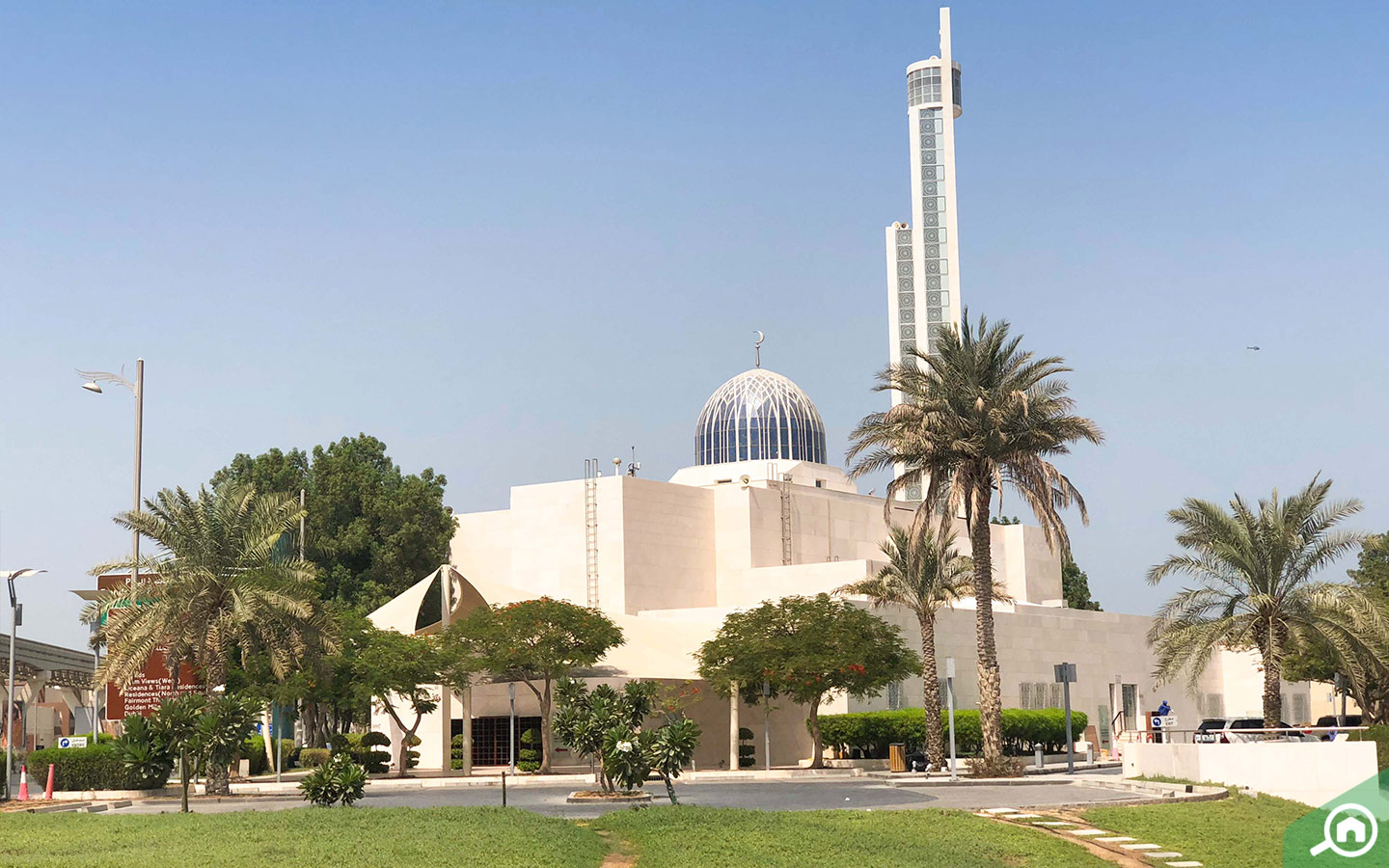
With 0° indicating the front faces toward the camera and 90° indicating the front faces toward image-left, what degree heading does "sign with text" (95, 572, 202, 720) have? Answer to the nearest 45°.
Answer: approximately 0°

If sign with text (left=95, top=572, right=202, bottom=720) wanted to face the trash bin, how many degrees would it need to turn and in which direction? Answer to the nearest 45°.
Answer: approximately 90° to its left

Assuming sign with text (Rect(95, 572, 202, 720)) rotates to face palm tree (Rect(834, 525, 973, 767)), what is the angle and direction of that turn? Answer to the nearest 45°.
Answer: approximately 90° to its left

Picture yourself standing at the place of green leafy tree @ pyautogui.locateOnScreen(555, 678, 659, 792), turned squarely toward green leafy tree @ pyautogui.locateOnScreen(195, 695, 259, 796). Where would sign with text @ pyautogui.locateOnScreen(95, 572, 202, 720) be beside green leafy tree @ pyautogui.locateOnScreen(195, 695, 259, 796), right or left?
right

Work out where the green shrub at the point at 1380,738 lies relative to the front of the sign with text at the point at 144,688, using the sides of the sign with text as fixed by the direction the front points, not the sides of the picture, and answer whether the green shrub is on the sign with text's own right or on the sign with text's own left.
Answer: on the sign with text's own left

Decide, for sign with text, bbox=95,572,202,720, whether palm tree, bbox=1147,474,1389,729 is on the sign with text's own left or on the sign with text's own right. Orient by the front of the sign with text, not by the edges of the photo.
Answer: on the sign with text's own left

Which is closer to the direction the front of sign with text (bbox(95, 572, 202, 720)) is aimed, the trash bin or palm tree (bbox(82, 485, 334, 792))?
the palm tree

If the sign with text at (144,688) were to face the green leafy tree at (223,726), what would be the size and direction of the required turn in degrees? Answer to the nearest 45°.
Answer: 0° — it already faces it
